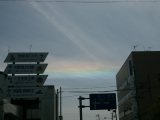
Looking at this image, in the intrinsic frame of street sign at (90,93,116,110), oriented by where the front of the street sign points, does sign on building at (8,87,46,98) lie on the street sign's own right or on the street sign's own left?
on the street sign's own right

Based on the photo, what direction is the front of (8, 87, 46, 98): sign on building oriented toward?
toward the camera

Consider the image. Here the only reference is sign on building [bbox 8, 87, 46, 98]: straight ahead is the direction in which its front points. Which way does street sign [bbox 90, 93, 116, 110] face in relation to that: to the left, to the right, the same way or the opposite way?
the same way

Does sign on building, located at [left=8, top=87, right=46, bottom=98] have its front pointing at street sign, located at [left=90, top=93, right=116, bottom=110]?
no

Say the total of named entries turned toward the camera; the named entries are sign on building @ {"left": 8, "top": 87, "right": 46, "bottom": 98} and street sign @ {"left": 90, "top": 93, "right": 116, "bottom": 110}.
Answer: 2

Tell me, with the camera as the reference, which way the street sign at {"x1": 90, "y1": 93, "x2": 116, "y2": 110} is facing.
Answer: facing the viewer
